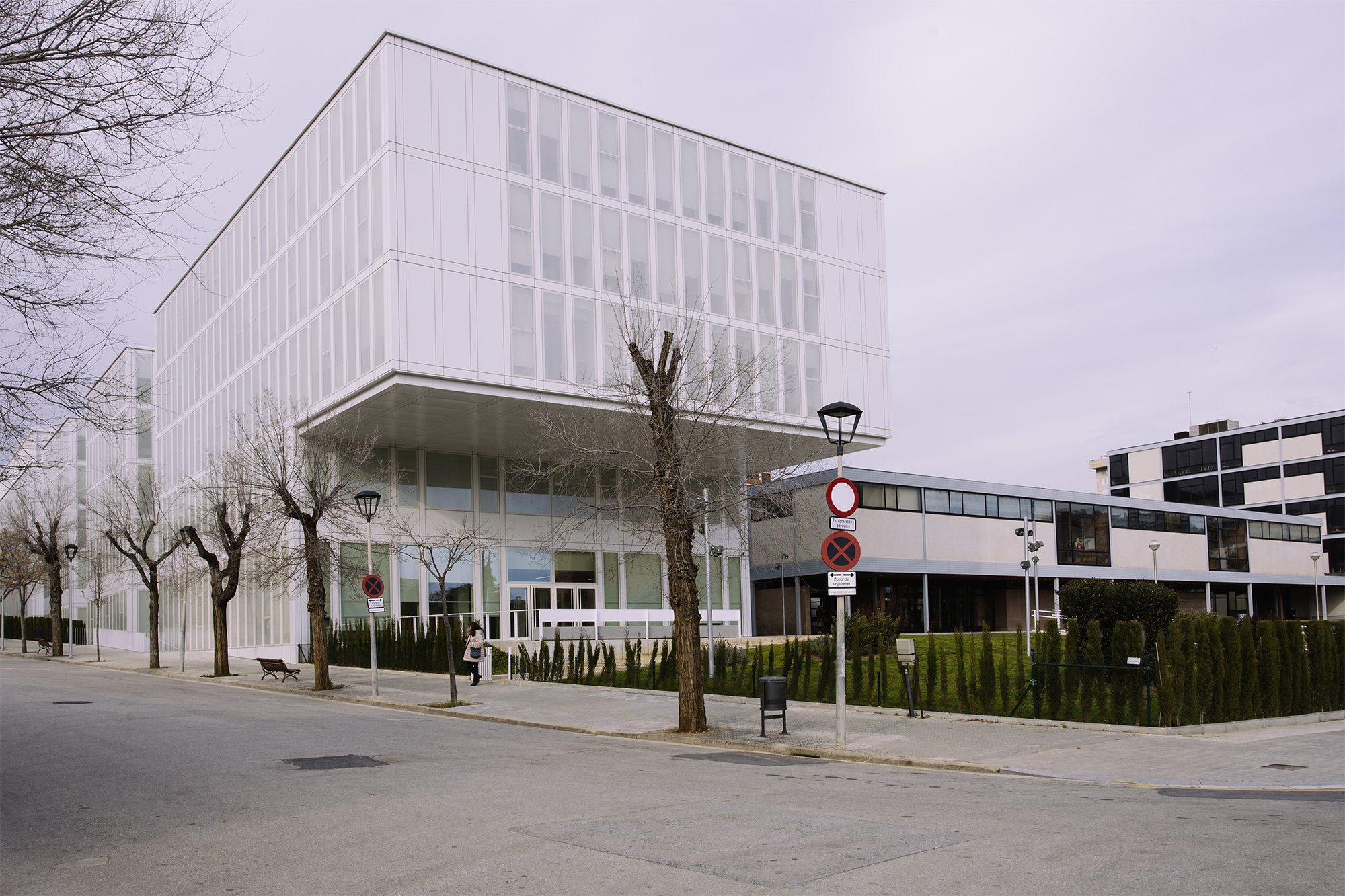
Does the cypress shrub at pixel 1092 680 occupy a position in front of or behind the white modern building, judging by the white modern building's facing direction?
in front

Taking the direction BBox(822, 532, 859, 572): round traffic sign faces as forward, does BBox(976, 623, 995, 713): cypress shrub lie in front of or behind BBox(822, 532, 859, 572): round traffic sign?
behind

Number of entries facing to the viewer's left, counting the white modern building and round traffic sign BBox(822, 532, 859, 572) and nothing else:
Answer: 0

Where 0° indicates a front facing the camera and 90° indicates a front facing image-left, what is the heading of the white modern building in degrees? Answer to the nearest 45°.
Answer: approximately 315°

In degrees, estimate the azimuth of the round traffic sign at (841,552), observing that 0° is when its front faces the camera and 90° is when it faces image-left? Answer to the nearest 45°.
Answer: approximately 0°

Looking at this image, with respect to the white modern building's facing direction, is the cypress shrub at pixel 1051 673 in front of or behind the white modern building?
in front
